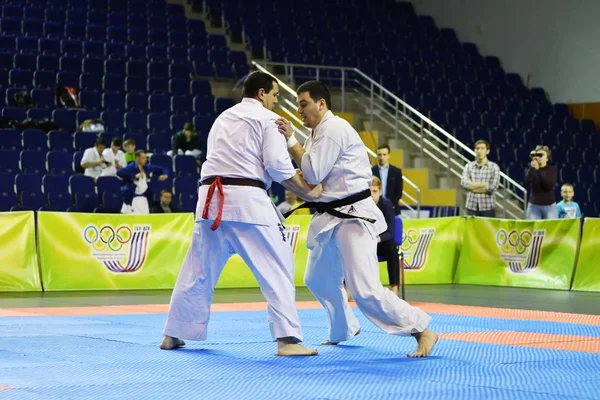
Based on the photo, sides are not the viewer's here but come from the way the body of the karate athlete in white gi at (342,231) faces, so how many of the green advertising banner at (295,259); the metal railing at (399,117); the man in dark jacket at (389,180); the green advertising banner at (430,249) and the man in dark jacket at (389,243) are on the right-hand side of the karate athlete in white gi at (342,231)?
5

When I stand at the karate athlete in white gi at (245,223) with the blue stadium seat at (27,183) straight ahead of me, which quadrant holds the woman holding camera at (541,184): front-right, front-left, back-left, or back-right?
front-right

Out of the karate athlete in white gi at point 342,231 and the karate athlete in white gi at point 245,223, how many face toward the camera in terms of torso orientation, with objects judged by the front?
0

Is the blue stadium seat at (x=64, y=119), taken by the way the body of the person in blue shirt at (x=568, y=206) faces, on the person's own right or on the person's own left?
on the person's own right

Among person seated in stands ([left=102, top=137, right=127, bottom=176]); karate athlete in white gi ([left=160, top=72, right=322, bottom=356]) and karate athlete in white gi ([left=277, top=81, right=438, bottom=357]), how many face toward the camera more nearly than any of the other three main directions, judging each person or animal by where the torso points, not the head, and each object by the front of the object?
1

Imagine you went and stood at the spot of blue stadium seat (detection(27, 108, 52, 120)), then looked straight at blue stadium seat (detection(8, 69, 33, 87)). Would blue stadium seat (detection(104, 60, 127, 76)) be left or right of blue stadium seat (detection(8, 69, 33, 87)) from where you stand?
right

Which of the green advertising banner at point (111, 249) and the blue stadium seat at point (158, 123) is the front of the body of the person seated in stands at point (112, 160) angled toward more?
the green advertising banner

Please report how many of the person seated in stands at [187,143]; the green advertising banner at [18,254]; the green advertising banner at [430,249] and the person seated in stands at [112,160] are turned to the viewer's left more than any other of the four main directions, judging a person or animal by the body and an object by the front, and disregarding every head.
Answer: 0

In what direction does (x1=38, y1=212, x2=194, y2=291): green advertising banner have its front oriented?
toward the camera

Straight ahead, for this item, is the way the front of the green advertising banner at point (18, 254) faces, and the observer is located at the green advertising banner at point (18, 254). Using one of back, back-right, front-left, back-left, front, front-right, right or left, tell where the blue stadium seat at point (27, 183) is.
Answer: back

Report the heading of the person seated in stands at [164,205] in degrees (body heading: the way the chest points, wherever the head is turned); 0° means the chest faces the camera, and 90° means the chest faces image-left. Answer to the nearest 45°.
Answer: approximately 0°

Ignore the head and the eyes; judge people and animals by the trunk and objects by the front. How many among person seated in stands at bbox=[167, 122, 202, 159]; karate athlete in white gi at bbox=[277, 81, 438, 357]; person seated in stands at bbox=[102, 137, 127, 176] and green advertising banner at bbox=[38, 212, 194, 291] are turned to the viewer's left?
1

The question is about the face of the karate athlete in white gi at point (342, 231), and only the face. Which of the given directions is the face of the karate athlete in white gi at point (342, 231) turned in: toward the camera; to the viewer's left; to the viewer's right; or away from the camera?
to the viewer's left

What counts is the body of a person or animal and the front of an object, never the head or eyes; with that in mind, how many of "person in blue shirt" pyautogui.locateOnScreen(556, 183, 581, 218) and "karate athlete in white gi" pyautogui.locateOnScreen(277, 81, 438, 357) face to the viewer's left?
1

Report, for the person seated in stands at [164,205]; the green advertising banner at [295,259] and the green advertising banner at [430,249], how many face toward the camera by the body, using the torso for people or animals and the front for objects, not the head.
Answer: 3

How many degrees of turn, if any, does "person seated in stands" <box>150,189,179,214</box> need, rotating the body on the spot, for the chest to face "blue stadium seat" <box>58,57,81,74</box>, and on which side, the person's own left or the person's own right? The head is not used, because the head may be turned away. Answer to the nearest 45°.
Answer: approximately 180°

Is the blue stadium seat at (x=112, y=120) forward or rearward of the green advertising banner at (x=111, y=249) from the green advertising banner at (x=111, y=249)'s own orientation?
rearward

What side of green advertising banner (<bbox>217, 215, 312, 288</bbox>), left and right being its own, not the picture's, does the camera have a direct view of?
front

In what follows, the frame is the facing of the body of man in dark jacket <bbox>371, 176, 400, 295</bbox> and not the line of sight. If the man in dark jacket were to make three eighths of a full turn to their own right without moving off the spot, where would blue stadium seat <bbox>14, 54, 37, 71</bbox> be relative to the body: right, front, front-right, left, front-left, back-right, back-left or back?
front-left

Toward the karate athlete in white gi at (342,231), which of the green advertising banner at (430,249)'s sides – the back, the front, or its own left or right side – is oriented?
front
